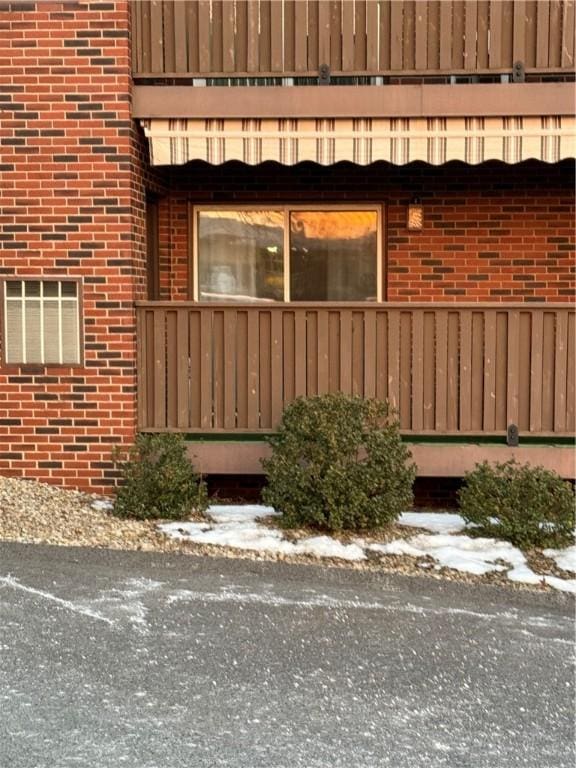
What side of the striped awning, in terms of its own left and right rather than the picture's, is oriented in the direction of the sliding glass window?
back

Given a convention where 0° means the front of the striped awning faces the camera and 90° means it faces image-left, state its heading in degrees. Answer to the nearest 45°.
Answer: approximately 0°
